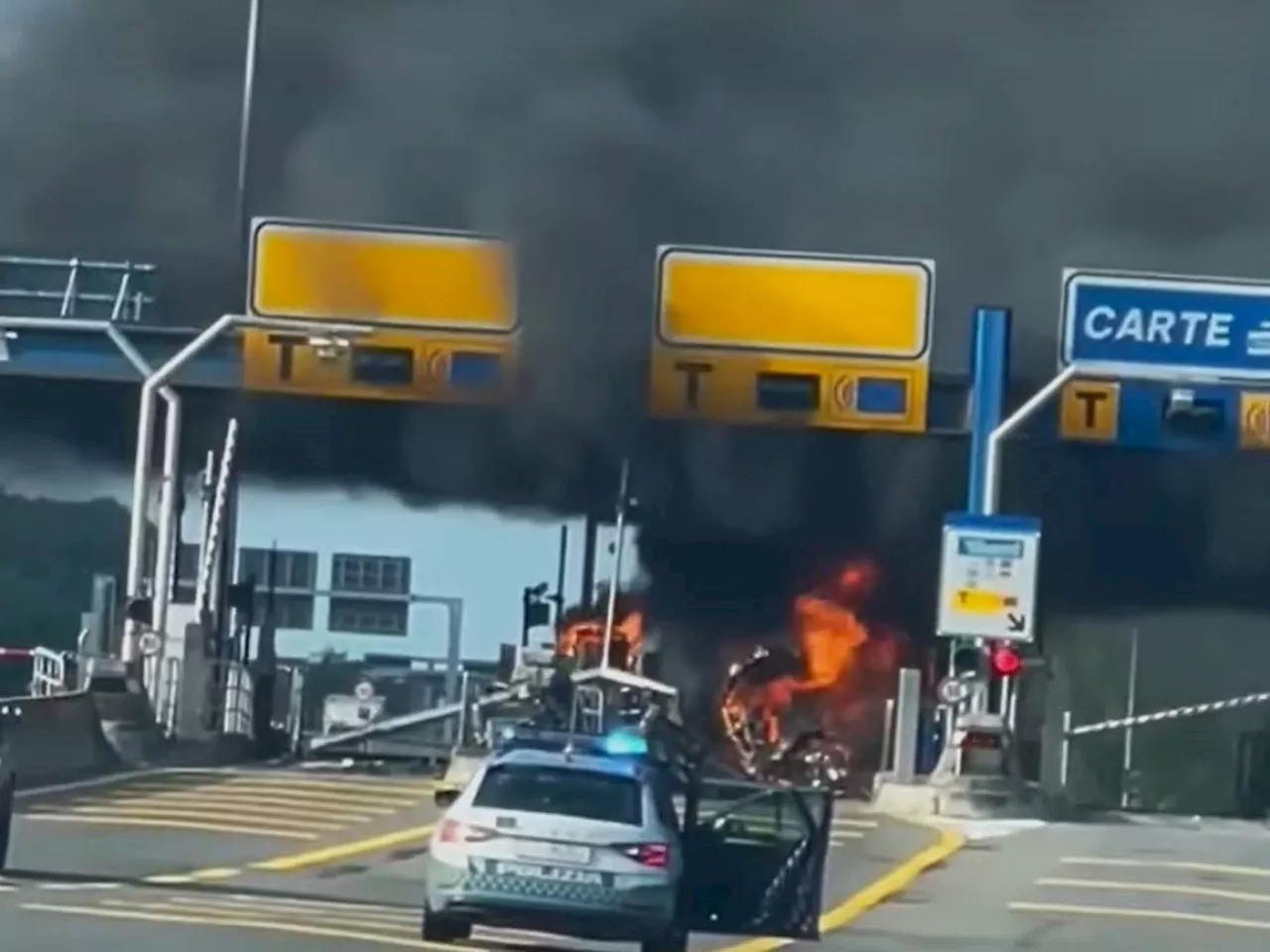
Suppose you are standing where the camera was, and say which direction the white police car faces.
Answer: facing away from the viewer

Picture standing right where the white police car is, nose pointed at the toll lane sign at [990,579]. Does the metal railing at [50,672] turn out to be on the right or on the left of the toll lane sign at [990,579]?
left

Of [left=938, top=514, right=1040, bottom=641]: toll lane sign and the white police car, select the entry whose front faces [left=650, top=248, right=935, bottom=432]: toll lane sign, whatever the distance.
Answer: the white police car

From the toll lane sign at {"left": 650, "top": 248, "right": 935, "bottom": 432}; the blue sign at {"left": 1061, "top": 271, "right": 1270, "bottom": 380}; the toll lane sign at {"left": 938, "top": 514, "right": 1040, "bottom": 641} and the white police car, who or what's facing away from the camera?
the white police car

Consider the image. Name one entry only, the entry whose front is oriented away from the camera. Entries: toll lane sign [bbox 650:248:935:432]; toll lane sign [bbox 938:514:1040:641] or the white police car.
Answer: the white police car

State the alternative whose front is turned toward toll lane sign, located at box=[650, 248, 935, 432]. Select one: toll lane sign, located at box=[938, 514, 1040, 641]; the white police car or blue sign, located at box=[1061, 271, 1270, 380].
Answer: the white police car

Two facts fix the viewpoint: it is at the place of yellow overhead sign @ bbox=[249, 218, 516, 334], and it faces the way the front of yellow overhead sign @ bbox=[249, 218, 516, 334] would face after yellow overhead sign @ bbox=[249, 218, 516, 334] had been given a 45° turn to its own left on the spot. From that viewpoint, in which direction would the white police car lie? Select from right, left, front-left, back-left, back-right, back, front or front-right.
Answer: front-right

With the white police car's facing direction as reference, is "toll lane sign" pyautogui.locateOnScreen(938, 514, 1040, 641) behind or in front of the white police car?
in front

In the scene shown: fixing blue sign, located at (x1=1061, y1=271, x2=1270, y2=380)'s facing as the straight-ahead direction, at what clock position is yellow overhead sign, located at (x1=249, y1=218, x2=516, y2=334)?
The yellow overhead sign is roughly at 3 o'clock from the blue sign.

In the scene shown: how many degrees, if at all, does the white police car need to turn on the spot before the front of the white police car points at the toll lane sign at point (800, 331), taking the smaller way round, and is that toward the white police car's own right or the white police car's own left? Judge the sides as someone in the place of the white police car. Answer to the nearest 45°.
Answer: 0° — it already faces it

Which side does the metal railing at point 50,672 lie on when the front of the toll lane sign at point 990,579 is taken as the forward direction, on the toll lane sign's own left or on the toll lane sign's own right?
on the toll lane sign's own right
